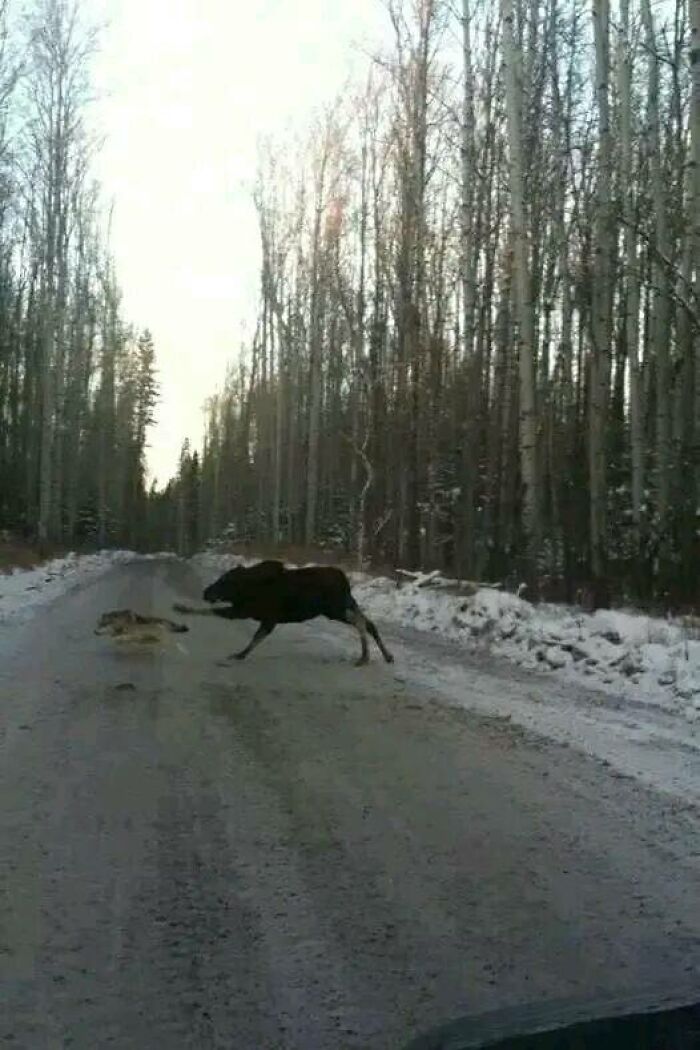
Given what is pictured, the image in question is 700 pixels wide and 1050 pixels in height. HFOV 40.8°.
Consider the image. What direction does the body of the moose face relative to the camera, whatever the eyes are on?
to the viewer's left
